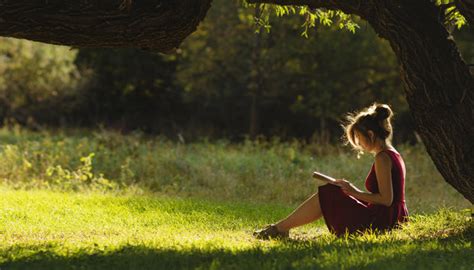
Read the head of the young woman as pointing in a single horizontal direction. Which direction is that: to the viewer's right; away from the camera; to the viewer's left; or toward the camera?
to the viewer's left

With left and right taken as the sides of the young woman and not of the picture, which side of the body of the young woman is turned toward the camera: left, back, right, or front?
left
